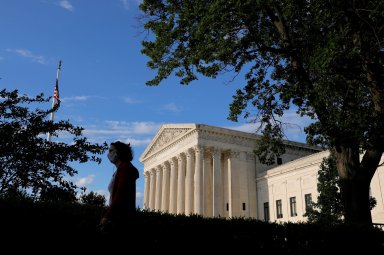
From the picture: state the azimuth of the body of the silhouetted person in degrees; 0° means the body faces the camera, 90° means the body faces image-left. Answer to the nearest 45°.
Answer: approximately 90°

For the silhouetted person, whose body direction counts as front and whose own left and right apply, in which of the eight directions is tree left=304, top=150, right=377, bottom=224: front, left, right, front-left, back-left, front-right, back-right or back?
back-right

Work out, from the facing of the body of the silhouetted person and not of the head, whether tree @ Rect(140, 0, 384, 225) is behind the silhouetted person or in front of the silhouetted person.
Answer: behind
